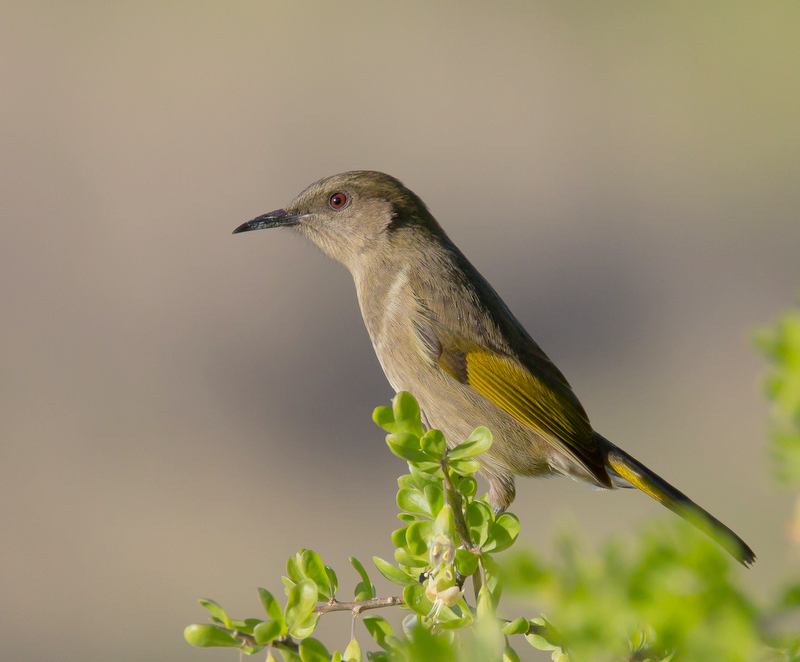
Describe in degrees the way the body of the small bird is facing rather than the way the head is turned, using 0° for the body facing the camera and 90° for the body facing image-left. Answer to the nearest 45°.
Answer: approximately 90°
